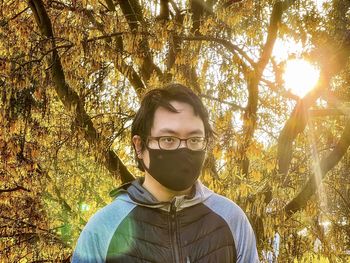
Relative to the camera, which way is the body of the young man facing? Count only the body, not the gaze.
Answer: toward the camera

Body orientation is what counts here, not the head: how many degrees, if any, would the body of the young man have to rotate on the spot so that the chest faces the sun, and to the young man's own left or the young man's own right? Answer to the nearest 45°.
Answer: approximately 135° to the young man's own left

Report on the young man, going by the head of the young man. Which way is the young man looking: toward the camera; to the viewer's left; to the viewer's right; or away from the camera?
toward the camera
